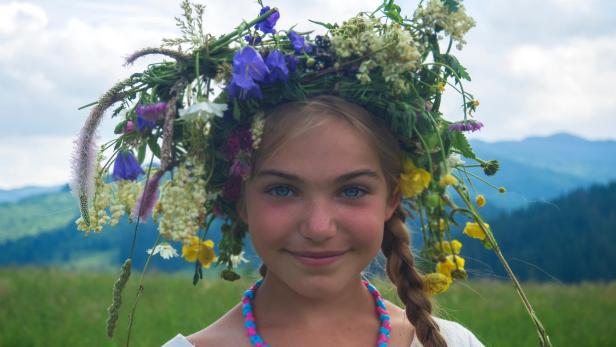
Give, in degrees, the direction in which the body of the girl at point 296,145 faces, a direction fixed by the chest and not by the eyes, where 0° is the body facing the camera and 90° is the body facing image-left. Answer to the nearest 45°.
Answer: approximately 0°
